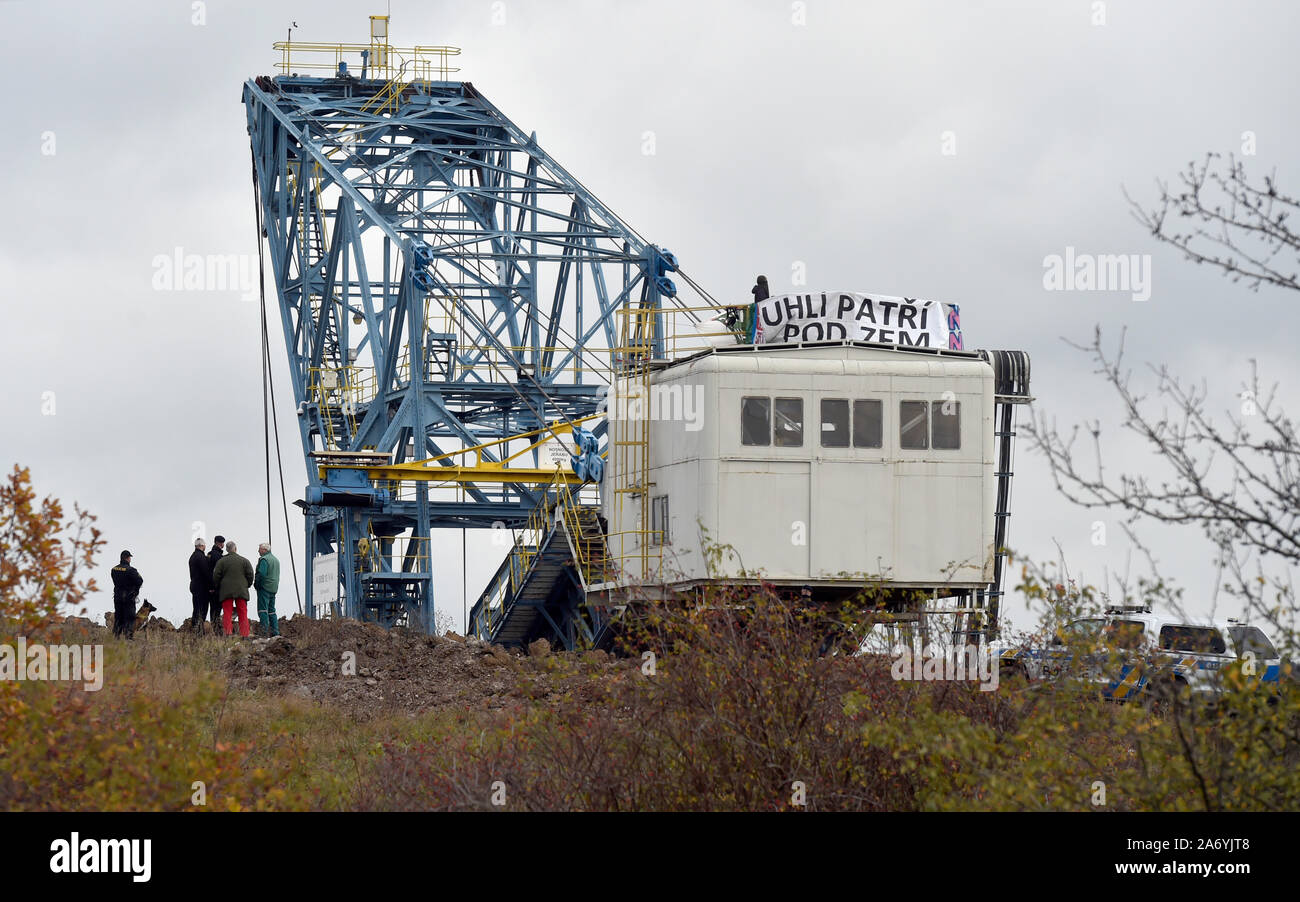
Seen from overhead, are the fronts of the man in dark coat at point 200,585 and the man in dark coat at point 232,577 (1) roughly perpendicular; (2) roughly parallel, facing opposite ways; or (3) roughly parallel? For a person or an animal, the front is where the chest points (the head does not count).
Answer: roughly perpendicular

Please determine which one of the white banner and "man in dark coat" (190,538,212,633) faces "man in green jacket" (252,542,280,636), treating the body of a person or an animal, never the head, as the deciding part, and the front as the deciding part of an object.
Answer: the man in dark coat

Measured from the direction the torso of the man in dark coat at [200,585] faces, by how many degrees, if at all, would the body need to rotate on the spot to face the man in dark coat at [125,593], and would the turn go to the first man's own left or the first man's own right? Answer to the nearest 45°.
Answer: approximately 135° to the first man's own right

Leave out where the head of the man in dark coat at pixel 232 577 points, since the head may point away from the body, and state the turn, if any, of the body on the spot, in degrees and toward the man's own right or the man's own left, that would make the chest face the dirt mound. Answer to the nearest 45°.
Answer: approximately 135° to the man's own right

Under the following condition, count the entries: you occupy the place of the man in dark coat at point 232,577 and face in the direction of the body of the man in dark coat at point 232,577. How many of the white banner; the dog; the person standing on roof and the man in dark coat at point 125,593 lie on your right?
2

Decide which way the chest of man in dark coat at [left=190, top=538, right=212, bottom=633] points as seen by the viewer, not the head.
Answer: to the viewer's right

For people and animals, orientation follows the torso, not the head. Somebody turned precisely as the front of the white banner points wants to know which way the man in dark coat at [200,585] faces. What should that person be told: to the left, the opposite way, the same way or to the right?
to the left

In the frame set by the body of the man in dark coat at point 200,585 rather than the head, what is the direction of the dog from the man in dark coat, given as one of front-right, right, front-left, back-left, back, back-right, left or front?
back

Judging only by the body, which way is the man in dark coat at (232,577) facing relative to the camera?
away from the camera

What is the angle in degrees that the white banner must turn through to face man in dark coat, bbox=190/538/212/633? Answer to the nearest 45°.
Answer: approximately 90° to its right

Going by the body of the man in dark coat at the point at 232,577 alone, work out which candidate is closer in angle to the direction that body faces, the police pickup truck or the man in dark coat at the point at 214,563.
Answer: the man in dark coat

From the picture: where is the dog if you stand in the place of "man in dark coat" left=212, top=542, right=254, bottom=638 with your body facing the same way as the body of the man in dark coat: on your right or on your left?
on your left
